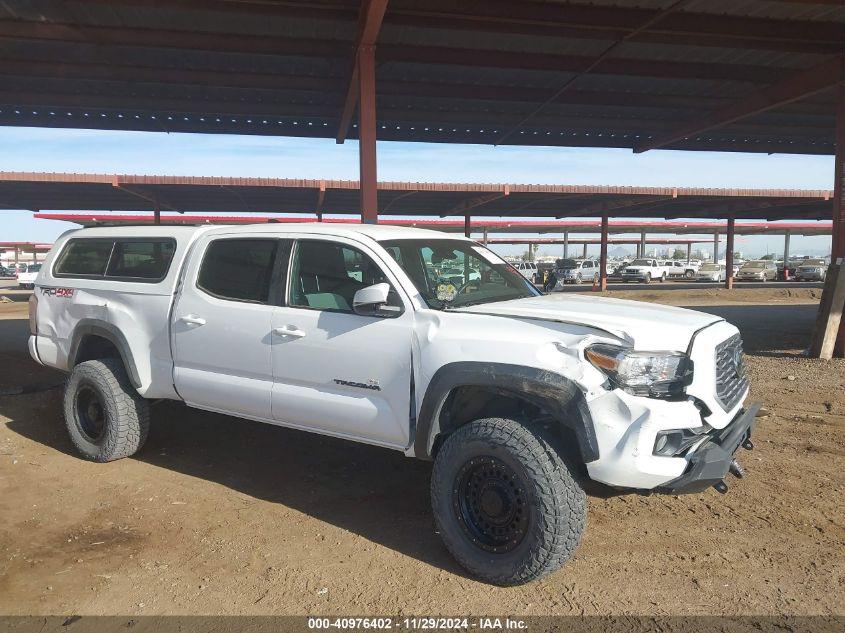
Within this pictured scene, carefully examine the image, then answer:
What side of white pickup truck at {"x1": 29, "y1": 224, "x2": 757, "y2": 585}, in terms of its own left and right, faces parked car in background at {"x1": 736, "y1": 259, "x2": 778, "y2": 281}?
left

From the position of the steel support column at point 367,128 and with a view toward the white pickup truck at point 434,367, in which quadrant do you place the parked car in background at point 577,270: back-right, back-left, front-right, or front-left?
back-left

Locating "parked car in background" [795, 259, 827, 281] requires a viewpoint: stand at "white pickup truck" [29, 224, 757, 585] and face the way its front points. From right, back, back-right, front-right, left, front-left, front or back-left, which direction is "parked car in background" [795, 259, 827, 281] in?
left

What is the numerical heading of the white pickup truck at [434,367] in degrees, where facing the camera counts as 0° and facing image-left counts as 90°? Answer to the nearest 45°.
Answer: approximately 315°

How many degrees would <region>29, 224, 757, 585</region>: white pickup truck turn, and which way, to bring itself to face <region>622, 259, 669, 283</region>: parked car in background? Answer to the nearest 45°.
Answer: approximately 90° to its left

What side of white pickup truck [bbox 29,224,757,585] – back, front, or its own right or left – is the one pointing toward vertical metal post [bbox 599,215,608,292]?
left

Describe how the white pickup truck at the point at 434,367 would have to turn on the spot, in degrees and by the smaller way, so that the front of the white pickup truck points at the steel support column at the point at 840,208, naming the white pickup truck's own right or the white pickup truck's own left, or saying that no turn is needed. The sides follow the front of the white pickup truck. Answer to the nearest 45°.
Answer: approximately 90° to the white pickup truck's own left

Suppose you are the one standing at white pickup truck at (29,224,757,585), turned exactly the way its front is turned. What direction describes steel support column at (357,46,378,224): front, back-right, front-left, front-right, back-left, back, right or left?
back-left
